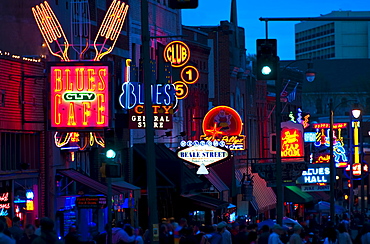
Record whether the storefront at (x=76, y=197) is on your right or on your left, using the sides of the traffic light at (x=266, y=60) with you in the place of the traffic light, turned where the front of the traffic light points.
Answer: on your right

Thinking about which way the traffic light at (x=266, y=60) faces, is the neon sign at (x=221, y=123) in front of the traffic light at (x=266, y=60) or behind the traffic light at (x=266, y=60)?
behind

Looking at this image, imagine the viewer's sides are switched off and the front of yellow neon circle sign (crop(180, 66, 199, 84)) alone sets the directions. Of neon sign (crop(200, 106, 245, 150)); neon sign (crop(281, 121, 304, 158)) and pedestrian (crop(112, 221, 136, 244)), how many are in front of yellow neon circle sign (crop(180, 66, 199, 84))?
1

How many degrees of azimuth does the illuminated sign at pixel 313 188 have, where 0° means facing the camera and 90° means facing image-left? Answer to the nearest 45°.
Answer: approximately 0°

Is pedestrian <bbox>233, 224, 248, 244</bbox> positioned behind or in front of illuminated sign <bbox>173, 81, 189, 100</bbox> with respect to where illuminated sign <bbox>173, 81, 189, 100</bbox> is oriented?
in front

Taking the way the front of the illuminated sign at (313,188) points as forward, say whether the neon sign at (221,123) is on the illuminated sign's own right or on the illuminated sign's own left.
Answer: on the illuminated sign's own right
